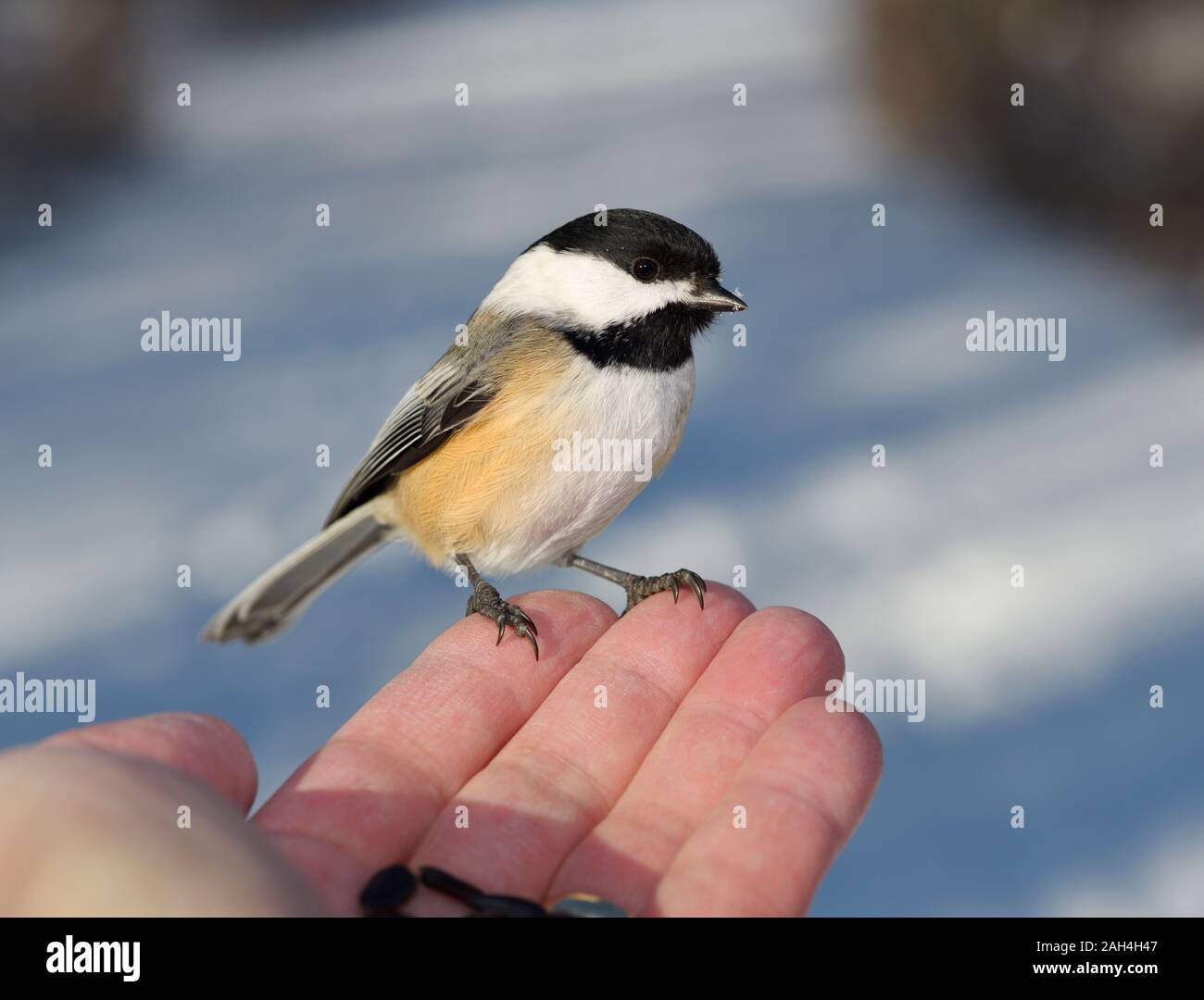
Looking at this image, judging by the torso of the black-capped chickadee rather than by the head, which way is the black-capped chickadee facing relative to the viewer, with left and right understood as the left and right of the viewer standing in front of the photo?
facing the viewer and to the right of the viewer
